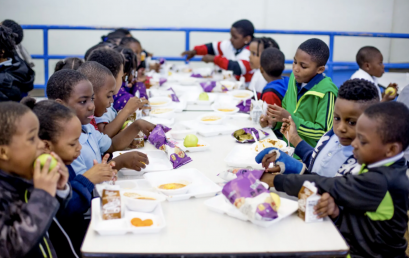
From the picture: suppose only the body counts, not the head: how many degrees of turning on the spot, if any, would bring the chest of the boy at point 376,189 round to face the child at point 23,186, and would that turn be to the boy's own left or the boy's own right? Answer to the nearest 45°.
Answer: approximately 45° to the boy's own left

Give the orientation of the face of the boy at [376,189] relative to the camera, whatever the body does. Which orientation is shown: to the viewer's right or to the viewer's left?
to the viewer's left

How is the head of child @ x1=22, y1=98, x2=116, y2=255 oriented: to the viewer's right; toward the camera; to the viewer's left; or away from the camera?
to the viewer's right

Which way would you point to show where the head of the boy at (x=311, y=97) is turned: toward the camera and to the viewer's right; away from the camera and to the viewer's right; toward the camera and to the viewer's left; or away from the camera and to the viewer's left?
toward the camera and to the viewer's left

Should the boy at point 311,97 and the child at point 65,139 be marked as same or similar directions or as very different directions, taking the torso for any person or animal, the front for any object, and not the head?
very different directions

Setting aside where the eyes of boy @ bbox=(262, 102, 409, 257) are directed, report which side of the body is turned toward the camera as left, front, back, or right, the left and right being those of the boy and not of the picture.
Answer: left

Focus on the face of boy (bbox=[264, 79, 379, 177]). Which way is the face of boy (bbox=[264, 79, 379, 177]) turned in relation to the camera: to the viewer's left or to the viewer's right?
to the viewer's left

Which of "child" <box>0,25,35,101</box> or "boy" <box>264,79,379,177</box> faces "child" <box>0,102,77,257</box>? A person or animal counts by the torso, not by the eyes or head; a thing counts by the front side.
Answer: the boy
